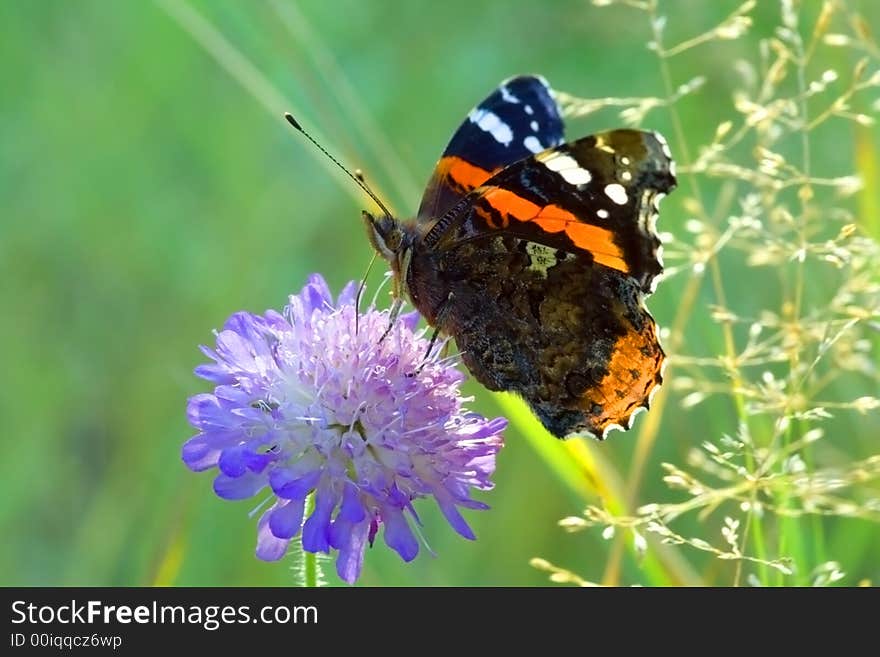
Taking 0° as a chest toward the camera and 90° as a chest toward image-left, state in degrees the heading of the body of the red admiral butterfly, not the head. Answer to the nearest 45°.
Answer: approximately 90°
